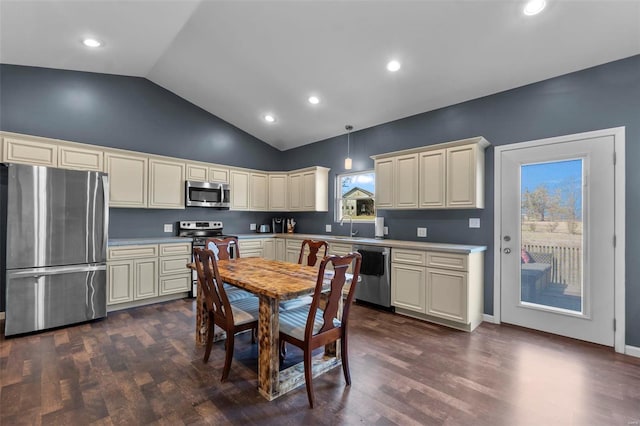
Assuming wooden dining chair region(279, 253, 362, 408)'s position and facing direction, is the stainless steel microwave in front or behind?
in front

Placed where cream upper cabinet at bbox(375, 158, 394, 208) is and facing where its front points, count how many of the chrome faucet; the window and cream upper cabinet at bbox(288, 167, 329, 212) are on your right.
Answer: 3

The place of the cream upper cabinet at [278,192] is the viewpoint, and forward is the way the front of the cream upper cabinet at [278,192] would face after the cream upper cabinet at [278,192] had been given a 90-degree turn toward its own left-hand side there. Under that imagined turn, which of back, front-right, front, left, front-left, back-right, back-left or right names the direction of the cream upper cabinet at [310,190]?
front-right

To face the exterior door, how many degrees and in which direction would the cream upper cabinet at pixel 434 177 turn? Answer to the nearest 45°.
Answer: approximately 135° to its left

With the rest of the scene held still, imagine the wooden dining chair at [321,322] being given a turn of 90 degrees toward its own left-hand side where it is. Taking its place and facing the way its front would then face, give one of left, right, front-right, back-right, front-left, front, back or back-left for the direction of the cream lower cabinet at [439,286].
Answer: back

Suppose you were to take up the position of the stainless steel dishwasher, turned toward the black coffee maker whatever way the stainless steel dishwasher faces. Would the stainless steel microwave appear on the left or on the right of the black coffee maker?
left

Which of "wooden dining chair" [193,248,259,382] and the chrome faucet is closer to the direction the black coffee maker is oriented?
the wooden dining chair

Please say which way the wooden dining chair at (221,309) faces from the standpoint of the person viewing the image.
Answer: facing away from the viewer and to the right of the viewer

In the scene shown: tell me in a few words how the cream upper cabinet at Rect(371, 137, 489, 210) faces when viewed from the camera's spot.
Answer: facing the viewer and to the left of the viewer

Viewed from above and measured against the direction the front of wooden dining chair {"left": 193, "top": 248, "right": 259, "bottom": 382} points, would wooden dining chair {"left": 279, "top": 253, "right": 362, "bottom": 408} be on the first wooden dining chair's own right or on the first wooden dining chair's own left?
on the first wooden dining chair's own right

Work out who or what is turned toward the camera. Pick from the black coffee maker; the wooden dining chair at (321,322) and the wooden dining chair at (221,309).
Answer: the black coffee maker

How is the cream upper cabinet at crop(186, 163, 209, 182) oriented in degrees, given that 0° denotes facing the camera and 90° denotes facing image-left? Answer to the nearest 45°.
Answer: approximately 315°

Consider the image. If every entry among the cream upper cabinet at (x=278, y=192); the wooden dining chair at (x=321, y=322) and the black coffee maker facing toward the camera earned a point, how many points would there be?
2
